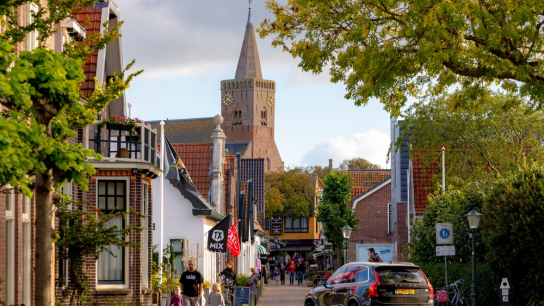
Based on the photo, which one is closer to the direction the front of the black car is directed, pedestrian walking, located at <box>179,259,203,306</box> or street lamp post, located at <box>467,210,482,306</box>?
the pedestrian walking

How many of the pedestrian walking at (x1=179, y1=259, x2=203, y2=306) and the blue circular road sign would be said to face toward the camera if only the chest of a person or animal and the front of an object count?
2

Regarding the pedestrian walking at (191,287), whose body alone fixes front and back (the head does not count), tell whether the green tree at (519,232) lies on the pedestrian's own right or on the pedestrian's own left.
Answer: on the pedestrian's own left

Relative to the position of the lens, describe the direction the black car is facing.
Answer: facing away from the viewer and to the left of the viewer

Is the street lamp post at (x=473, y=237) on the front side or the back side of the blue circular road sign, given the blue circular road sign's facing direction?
on the front side

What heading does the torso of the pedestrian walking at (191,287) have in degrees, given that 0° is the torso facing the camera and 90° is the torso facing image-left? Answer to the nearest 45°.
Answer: approximately 0°

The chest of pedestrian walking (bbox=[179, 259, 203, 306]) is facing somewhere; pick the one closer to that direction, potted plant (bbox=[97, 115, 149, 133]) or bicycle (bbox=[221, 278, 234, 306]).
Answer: the potted plant
